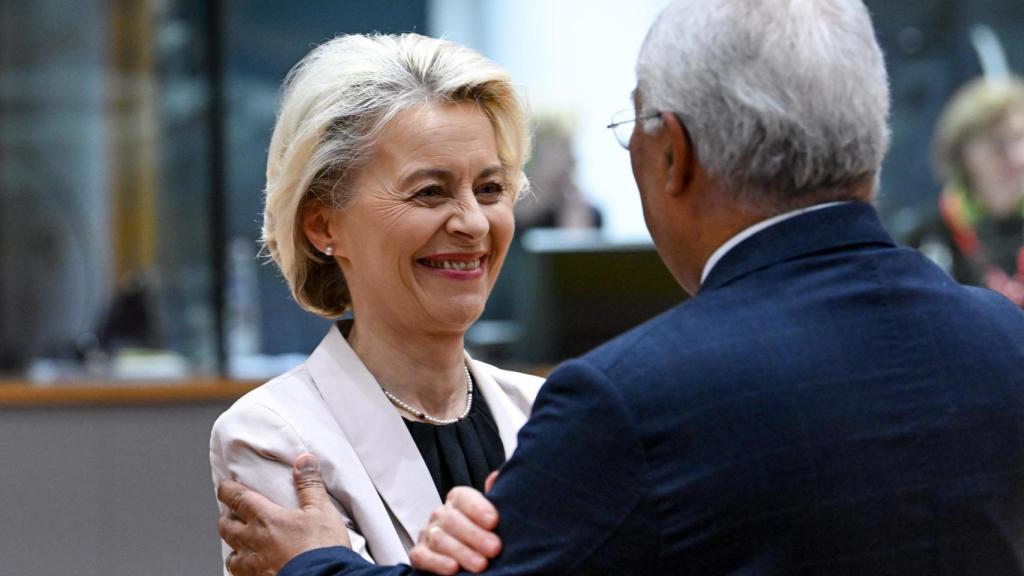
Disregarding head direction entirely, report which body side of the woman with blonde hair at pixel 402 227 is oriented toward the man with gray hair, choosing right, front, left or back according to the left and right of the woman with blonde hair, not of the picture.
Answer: front

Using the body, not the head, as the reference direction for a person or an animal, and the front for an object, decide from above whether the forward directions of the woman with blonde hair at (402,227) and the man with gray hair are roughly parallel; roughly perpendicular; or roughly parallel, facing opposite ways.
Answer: roughly parallel, facing opposite ways

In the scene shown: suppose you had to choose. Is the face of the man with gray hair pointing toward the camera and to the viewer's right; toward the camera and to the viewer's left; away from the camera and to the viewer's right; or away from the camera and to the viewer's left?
away from the camera and to the viewer's left

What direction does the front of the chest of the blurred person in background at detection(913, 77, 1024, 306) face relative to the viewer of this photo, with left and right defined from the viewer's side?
facing the viewer and to the right of the viewer

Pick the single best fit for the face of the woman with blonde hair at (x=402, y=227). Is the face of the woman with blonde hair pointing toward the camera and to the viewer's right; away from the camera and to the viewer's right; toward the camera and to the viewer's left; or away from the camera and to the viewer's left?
toward the camera and to the viewer's right

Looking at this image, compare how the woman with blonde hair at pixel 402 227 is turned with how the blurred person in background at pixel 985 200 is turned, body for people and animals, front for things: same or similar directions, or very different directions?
same or similar directions

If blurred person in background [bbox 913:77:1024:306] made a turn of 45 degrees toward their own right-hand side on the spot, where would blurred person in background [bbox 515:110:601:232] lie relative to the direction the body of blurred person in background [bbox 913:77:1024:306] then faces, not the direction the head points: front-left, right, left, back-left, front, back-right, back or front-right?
right

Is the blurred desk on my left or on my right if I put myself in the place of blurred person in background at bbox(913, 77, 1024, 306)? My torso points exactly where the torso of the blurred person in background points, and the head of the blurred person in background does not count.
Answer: on my right

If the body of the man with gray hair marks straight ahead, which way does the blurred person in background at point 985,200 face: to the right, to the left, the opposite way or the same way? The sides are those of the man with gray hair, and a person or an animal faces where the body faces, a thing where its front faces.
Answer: the opposite way

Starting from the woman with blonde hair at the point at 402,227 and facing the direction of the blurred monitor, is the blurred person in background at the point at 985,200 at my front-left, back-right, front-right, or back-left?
front-right

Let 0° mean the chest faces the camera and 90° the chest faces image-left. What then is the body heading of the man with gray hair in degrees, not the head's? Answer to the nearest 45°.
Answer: approximately 135°

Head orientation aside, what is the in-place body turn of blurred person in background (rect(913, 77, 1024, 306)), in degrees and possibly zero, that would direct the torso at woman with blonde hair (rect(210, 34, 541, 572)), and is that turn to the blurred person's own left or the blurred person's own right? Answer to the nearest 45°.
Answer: approximately 45° to the blurred person's own right

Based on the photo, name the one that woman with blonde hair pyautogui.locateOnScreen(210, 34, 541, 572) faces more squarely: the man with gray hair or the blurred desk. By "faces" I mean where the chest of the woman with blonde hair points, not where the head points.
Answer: the man with gray hair
